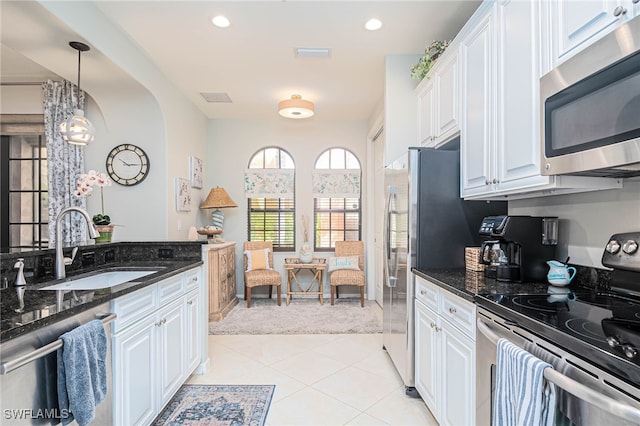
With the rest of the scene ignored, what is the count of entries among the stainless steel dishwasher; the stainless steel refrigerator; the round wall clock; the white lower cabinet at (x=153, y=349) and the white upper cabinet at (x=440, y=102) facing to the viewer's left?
2

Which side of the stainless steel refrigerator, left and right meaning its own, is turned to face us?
left

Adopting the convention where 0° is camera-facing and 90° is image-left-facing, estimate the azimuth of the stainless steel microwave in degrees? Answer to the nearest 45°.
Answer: approximately 45°

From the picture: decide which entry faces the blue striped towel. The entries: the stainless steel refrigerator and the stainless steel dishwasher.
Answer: the stainless steel dishwasher

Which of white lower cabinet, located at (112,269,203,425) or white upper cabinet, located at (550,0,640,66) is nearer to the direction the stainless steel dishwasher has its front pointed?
the white upper cabinet

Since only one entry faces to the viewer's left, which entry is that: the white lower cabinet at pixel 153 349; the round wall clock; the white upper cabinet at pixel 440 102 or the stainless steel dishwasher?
the white upper cabinet

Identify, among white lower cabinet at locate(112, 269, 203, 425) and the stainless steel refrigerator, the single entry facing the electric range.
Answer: the white lower cabinet

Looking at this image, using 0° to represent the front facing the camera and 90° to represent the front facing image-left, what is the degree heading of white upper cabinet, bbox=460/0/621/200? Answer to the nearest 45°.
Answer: approximately 45°

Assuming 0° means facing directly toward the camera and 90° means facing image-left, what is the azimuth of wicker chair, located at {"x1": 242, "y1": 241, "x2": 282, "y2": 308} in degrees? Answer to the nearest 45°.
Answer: approximately 315°
